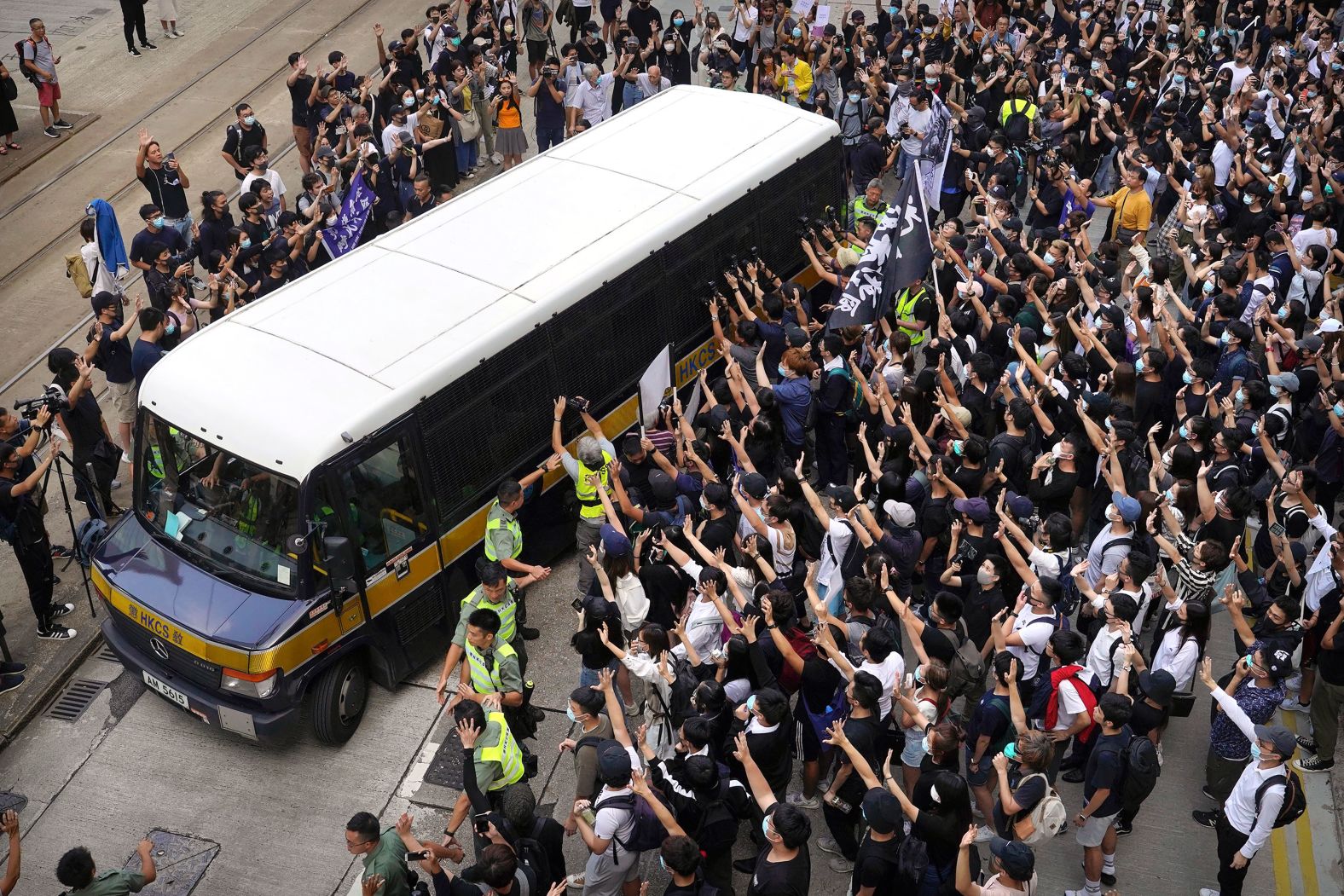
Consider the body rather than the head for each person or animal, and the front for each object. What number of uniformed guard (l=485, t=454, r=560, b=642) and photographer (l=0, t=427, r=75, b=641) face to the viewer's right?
2

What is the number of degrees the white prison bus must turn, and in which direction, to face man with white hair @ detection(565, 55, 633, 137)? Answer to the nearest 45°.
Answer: approximately 135° to its right

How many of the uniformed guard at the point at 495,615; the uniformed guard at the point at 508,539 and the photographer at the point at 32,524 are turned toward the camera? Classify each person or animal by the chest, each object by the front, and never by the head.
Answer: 1

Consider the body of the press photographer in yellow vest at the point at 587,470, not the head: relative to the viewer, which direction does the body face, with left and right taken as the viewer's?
facing away from the viewer and to the left of the viewer

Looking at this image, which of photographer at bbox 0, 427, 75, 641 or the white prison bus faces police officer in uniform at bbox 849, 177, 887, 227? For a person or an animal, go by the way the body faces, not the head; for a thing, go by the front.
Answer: the photographer

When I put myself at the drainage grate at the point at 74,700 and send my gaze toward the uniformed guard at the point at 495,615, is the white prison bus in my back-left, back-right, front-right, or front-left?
front-left

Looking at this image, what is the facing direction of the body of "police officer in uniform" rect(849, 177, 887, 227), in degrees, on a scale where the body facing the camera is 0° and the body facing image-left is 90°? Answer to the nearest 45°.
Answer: approximately 315°

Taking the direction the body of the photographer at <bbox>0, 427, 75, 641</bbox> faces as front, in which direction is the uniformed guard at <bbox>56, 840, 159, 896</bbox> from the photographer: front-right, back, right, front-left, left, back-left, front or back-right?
right

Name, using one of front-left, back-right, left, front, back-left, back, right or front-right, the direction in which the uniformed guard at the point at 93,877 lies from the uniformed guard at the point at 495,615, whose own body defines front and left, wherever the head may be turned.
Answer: front-right

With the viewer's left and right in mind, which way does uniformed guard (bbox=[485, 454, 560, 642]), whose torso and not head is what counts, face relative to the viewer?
facing to the right of the viewer

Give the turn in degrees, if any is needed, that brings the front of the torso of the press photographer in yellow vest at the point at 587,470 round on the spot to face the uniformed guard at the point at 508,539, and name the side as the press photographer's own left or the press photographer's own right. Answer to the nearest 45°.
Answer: approximately 90° to the press photographer's own left

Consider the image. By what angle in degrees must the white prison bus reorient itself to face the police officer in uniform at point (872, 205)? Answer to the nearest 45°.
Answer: approximately 180°

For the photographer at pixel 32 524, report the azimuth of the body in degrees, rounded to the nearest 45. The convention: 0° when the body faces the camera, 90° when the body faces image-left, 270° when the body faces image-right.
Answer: approximately 270°
